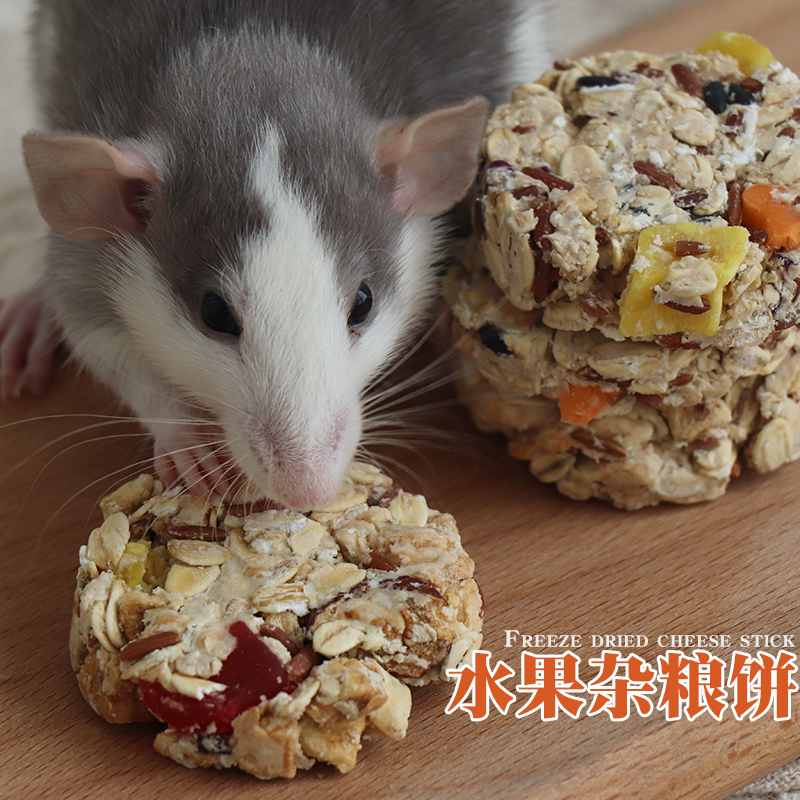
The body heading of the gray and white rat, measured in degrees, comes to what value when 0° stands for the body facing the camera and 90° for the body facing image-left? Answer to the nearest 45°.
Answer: approximately 0°
